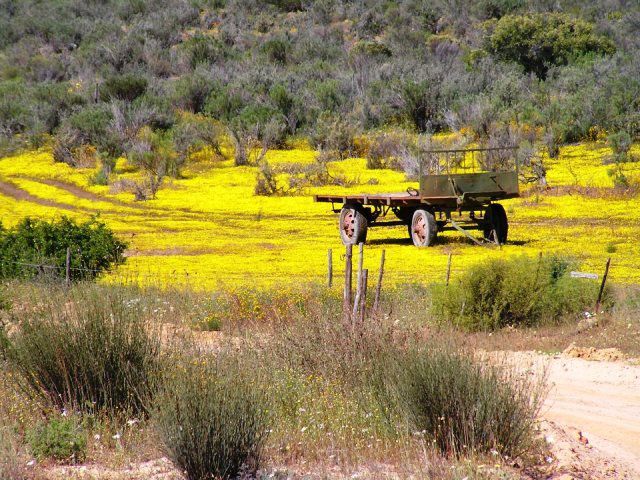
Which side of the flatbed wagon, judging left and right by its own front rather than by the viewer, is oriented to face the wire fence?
right

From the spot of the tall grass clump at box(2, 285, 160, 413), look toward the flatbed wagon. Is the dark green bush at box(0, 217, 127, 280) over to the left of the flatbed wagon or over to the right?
left

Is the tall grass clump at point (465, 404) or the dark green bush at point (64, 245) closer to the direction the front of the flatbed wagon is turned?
the tall grass clump

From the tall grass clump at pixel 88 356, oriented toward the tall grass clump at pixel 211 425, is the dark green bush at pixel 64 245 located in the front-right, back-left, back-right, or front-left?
back-left

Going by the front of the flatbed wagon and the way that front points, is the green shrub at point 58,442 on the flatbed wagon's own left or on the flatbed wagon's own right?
on the flatbed wagon's own right

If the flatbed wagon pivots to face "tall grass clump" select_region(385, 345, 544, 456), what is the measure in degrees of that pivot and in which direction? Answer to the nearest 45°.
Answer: approximately 45° to its right

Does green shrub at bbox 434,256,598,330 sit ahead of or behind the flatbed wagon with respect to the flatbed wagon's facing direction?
ahead

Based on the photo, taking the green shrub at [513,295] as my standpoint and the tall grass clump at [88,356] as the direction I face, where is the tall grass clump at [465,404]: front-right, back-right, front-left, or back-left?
front-left

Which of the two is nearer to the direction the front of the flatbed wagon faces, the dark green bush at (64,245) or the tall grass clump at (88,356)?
the tall grass clump

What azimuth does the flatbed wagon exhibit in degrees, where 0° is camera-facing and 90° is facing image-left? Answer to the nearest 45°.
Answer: approximately 315°
